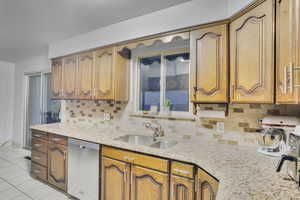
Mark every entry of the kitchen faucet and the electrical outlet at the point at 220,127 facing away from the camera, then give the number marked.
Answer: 0

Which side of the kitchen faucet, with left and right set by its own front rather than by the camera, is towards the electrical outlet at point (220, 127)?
left

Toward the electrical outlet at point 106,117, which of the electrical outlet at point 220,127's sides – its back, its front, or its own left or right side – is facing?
right

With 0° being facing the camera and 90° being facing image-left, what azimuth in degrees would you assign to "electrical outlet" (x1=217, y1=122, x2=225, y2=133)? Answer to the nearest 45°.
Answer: approximately 0°

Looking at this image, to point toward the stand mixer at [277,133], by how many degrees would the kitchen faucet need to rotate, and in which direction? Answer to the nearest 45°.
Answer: approximately 90° to its left

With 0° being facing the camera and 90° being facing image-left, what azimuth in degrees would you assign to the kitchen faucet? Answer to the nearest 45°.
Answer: approximately 45°

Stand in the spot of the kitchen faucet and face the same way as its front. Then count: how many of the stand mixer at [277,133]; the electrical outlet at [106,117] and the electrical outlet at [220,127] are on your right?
1

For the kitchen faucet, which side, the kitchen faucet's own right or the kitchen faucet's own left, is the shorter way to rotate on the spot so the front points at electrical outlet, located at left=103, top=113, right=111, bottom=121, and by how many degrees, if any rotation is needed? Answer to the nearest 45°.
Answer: approximately 90° to the kitchen faucet's own right

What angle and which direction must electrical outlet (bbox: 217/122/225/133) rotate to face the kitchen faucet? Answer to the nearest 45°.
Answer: approximately 90° to its right
